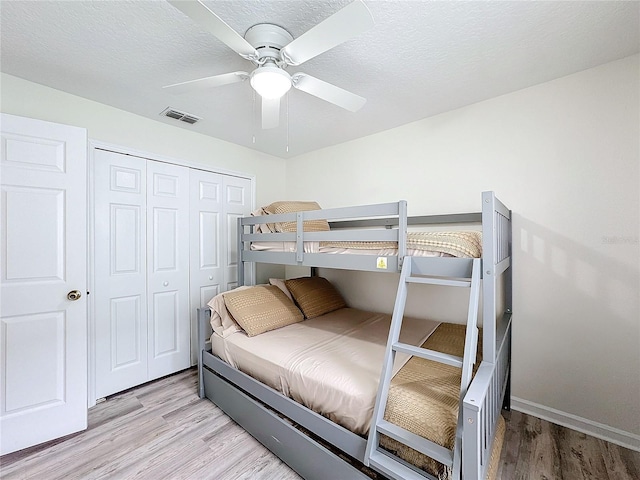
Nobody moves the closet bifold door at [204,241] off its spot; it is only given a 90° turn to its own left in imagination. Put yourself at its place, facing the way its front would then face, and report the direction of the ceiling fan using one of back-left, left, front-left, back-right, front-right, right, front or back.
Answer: back-right

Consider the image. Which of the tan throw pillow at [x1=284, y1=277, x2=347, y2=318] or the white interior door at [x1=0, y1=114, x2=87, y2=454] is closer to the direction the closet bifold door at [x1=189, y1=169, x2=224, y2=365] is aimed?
the tan throw pillow

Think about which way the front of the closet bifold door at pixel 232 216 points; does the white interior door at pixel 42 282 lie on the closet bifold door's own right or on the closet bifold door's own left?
on the closet bifold door's own right

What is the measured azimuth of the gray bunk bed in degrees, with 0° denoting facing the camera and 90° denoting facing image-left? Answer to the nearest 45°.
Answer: approximately 315°

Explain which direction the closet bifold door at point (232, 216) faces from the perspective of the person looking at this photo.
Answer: facing the viewer and to the right of the viewer

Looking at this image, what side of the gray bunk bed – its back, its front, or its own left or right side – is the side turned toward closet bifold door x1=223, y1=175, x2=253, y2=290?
back

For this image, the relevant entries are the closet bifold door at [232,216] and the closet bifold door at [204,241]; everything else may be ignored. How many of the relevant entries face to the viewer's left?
0

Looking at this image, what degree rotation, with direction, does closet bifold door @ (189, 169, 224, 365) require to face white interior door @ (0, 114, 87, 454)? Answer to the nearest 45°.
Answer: approximately 90° to its right

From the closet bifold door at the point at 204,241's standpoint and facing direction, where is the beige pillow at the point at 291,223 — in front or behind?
in front
